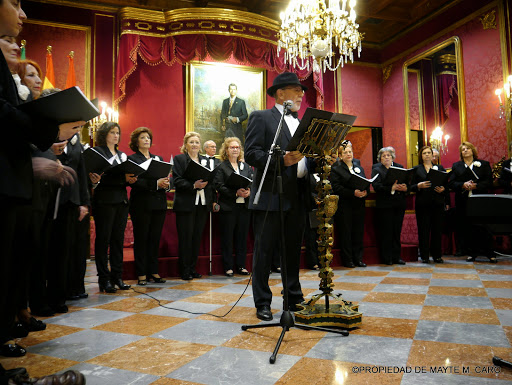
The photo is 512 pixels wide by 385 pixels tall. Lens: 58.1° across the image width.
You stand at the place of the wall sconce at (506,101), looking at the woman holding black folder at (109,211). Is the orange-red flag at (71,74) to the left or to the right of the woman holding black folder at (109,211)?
right

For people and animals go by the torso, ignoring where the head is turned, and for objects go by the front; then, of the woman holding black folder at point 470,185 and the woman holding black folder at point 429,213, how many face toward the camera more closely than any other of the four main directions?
2

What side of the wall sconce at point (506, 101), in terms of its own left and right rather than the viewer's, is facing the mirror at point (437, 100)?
right

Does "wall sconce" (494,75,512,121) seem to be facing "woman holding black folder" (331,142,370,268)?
yes

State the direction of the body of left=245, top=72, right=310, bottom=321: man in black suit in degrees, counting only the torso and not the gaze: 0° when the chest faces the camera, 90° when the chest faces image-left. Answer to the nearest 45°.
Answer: approximately 315°

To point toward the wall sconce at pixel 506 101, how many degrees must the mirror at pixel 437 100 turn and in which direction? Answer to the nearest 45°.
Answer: approximately 90° to its left

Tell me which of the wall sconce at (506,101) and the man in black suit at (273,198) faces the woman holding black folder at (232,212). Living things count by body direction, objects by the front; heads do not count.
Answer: the wall sconce

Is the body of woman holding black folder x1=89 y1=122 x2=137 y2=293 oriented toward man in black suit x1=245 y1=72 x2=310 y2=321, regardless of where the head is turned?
yes

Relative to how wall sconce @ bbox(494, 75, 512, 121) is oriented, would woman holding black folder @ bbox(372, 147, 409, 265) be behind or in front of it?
in front

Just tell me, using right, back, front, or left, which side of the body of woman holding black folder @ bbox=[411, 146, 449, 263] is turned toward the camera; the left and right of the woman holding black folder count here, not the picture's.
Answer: front

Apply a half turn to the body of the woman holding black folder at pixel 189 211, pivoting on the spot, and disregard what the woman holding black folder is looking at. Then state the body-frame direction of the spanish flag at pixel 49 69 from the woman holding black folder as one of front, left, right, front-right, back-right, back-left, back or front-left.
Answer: front

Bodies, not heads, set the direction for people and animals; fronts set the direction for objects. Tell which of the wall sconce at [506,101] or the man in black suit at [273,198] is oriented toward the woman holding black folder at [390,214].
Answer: the wall sconce

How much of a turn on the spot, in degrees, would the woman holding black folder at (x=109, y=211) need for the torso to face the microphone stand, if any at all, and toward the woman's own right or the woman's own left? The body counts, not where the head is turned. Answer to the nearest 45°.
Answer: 0° — they already face it

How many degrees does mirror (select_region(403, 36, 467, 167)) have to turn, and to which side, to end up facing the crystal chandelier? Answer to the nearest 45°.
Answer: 0° — it already faces it
